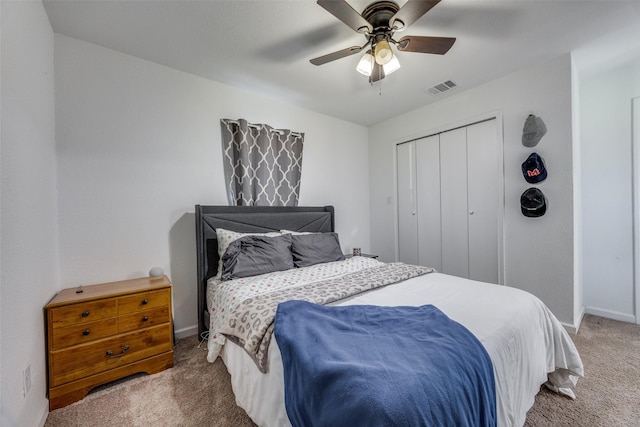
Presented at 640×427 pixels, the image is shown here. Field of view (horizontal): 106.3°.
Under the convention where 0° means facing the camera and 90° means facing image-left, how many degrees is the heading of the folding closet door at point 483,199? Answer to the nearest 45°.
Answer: approximately 45°

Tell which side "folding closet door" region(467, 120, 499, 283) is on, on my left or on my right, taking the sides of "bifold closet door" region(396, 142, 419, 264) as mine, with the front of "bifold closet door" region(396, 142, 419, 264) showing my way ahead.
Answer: on my left

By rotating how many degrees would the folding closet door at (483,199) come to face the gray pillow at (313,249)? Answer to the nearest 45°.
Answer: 0° — it already faces it

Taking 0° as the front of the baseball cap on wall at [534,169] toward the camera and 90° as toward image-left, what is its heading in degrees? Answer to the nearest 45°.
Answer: approximately 0°

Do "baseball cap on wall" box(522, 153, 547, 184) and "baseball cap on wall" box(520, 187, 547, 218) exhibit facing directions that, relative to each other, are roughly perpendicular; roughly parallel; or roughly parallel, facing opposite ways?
roughly parallel

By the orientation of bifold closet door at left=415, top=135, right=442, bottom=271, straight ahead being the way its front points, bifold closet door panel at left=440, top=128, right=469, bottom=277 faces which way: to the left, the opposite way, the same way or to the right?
the same way

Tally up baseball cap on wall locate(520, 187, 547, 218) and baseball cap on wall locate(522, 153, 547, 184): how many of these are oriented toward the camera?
2

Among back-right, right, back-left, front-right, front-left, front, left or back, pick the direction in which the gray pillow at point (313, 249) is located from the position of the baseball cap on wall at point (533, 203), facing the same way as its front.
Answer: front-right

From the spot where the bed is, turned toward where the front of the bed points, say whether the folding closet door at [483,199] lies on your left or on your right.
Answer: on your left

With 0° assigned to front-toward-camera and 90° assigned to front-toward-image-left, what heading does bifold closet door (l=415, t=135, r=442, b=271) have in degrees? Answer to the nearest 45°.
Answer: approximately 45°

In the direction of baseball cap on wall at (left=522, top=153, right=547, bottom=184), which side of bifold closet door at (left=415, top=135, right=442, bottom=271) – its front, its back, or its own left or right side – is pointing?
left

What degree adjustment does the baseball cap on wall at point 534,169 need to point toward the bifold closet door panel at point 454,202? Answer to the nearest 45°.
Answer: approximately 90° to its right

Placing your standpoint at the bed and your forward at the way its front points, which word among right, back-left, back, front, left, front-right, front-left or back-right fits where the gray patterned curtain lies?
back

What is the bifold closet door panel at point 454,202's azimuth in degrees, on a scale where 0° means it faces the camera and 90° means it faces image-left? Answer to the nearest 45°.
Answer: approximately 45°
